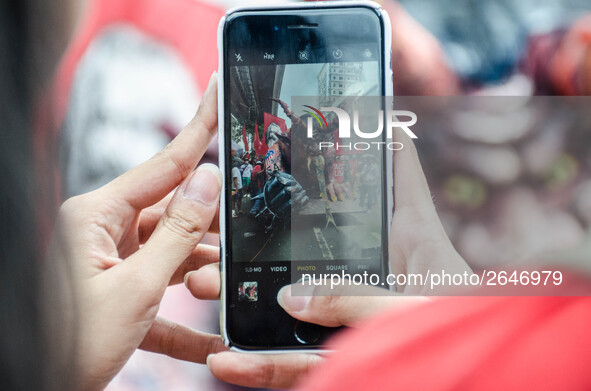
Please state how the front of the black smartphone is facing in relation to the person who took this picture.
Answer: facing the viewer
